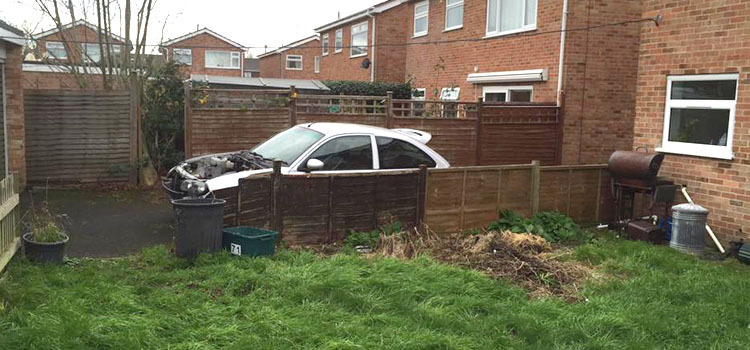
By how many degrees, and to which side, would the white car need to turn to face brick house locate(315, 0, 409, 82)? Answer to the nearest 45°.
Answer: approximately 135° to its right

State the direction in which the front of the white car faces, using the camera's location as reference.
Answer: facing the viewer and to the left of the viewer

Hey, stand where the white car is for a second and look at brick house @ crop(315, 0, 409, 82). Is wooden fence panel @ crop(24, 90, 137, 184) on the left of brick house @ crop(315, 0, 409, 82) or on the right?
left

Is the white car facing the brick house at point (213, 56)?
no

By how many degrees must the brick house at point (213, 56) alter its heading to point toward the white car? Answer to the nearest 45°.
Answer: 0° — it already faces it

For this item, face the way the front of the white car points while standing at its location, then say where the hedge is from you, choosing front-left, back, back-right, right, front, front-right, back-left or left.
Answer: back-right

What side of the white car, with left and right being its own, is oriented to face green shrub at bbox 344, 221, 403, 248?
left

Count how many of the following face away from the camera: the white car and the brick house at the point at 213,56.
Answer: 0

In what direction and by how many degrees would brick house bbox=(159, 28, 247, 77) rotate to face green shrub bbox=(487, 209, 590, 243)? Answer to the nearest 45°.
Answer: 0° — it already faces it

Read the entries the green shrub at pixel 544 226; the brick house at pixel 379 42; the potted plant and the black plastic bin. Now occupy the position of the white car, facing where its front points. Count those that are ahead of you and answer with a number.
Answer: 2

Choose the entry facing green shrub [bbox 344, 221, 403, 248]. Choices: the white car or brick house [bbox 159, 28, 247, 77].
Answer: the brick house

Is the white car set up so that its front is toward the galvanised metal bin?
no

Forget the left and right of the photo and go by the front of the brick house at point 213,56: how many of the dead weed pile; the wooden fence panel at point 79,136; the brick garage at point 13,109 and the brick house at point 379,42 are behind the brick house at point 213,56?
0

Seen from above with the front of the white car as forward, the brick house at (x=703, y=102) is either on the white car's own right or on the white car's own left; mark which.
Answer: on the white car's own left

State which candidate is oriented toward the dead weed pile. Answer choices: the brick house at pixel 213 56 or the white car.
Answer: the brick house

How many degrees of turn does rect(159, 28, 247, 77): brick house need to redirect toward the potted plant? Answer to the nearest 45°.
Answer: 0° — it already faces it

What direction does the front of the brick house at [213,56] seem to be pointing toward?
toward the camera

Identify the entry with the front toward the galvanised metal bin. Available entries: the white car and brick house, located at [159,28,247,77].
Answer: the brick house
